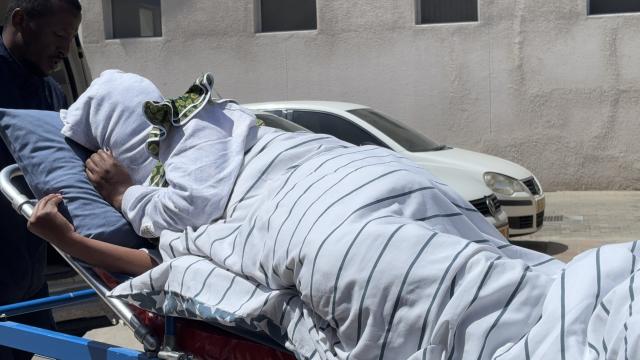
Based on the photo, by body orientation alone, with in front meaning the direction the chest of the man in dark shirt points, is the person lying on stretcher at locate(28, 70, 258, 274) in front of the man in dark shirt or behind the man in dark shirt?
in front

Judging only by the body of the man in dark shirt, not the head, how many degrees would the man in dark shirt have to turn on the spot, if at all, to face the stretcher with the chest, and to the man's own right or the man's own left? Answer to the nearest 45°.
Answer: approximately 45° to the man's own right

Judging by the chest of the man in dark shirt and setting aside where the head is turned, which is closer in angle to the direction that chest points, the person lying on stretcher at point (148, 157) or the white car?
the person lying on stretcher

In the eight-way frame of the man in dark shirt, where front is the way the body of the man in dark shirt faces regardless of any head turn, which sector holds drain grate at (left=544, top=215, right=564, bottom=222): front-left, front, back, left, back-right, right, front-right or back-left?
left

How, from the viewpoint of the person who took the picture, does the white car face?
facing the viewer and to the right of the viewer

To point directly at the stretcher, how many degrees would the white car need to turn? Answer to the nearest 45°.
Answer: approximately 45° to its right

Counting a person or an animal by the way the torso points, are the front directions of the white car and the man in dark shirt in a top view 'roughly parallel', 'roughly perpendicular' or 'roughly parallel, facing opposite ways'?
roughly parallel

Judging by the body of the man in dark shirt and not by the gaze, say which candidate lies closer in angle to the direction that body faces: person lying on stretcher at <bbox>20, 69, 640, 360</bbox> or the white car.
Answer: the person lying on stretcher

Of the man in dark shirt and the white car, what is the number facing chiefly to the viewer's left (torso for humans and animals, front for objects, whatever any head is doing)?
0

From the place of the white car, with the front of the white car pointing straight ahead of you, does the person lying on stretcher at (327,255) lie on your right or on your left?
on your right
